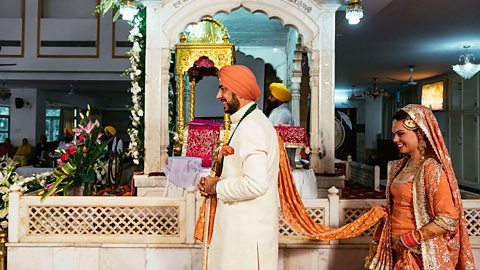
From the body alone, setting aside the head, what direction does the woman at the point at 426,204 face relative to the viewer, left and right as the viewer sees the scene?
facing the viewer and to the left of the viewer

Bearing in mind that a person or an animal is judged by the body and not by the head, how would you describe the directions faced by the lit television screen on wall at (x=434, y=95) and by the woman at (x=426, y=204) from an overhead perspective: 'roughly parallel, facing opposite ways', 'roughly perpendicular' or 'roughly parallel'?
roughly parallel

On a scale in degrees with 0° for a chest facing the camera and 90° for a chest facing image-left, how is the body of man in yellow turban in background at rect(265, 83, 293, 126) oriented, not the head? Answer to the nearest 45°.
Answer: approximately 90°

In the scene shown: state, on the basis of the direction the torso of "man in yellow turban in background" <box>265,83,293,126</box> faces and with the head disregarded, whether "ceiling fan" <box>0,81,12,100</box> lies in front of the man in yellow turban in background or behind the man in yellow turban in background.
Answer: in front

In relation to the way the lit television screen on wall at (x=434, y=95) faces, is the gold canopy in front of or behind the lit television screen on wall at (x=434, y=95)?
in front

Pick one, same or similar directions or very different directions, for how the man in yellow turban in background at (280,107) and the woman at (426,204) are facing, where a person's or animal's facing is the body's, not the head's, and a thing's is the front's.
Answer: same or similar directions

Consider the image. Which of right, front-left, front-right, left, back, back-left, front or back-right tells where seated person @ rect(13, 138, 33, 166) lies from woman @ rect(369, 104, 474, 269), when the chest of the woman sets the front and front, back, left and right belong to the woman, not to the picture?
right
